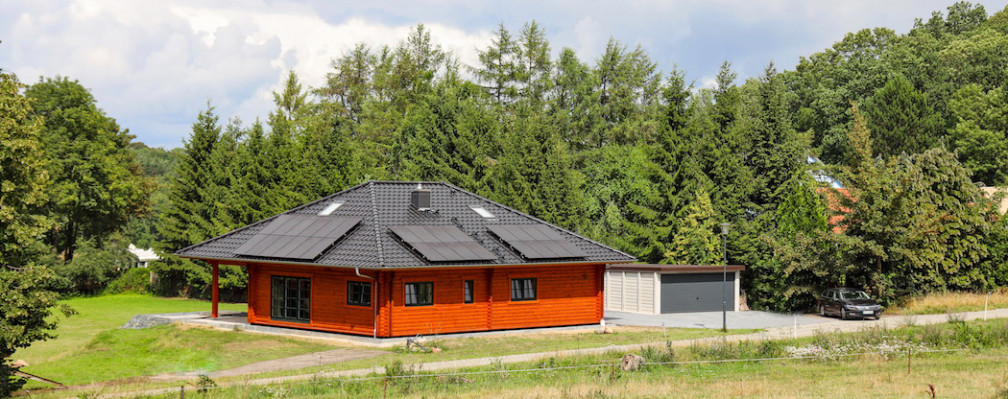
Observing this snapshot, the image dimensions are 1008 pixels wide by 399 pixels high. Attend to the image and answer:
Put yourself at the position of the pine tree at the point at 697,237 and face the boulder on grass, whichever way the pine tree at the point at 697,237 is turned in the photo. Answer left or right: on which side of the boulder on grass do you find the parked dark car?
left

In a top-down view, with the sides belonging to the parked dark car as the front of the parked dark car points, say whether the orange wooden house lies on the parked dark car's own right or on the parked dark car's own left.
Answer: on the parked dark car's own right

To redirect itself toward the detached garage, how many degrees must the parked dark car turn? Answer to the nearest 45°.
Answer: approximately 135° to its right

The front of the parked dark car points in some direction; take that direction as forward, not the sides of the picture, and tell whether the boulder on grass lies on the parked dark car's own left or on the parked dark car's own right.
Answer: on the parked dark car's own right

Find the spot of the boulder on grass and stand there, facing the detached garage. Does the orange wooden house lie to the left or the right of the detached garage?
left

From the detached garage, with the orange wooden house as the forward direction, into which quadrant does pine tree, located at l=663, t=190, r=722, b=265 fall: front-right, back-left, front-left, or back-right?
back-right
